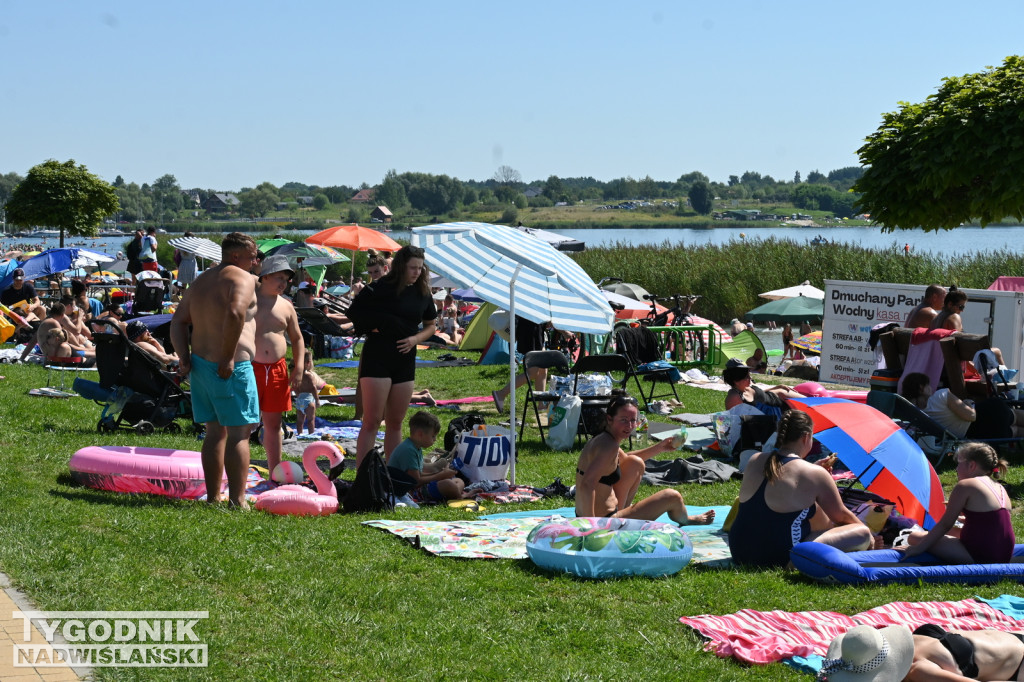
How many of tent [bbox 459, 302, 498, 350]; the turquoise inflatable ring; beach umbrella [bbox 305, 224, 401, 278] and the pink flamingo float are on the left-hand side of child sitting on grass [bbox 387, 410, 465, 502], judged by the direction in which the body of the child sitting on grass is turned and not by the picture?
2

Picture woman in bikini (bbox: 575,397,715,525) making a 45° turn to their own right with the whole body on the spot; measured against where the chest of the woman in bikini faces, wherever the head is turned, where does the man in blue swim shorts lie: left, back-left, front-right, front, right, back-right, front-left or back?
back-right

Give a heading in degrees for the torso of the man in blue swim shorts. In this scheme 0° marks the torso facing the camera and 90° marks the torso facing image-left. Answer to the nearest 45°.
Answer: approximately 225°

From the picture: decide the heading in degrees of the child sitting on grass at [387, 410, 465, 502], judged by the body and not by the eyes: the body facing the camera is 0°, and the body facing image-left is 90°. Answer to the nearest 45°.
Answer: approximately 270°
